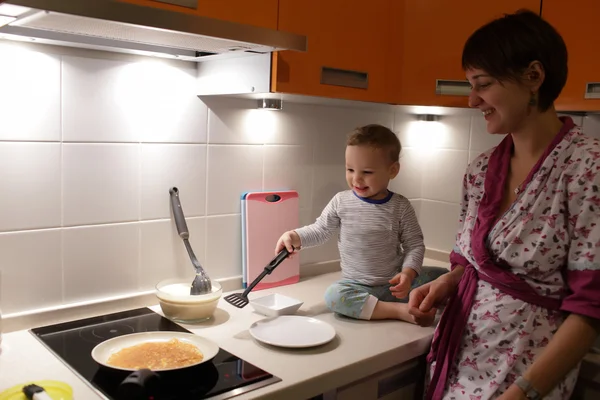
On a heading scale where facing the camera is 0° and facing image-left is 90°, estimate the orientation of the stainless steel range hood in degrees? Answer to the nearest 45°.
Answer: approximately 315°

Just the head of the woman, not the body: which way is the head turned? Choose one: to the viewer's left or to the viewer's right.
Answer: to the viewer's left

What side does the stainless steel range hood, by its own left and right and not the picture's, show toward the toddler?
left

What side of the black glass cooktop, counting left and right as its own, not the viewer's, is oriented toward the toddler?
left

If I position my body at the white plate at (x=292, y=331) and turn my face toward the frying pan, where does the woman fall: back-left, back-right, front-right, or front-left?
back-left

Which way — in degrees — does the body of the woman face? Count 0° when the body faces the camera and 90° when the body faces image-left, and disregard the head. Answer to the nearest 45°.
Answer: approximately 45°

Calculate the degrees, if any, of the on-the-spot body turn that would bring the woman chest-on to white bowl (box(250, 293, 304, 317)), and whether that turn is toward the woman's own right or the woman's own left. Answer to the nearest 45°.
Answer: approximately 45° to the woman's own right
